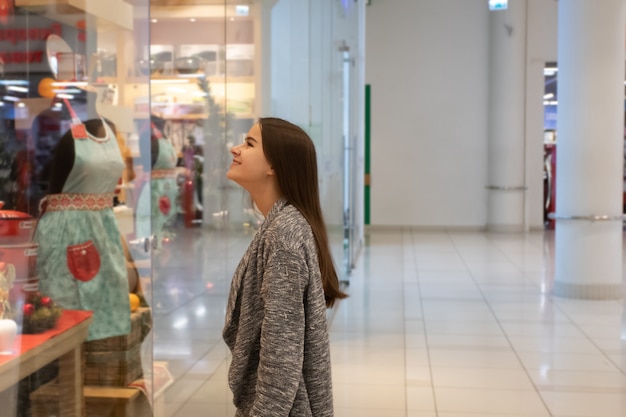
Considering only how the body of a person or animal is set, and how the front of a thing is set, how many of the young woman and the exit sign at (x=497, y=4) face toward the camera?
1

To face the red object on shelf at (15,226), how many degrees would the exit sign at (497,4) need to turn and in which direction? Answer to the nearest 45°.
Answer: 0° — it already faces it

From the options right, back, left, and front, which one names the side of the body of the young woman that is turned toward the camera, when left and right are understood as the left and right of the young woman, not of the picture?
left

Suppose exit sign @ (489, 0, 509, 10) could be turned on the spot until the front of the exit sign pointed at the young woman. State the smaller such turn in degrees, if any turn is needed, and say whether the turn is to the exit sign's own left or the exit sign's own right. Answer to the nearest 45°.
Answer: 0° — it already faces them

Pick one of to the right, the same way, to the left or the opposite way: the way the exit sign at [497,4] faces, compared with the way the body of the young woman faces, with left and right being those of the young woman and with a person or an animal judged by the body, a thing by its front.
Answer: to the left

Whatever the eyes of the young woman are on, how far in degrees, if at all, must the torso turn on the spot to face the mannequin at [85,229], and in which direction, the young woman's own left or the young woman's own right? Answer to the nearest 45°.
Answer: approximately 45° to the young woman's own right

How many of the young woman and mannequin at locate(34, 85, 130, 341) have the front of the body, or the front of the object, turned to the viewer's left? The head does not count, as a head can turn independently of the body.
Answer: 1

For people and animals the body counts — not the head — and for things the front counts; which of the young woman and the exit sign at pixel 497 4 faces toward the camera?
the exit sign

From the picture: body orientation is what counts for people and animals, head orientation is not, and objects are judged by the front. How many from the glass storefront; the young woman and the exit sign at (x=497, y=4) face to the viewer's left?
1

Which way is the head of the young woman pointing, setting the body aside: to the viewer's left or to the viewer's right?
to the viewer's left

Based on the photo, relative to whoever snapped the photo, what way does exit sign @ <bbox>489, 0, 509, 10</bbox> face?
facing the viewer

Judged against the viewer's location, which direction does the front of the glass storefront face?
facing the viewer and to the right of the viewer

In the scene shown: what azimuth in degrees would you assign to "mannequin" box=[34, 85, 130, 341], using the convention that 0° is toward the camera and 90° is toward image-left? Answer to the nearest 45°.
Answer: approximately 315°

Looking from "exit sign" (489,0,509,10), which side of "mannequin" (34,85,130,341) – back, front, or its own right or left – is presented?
left
